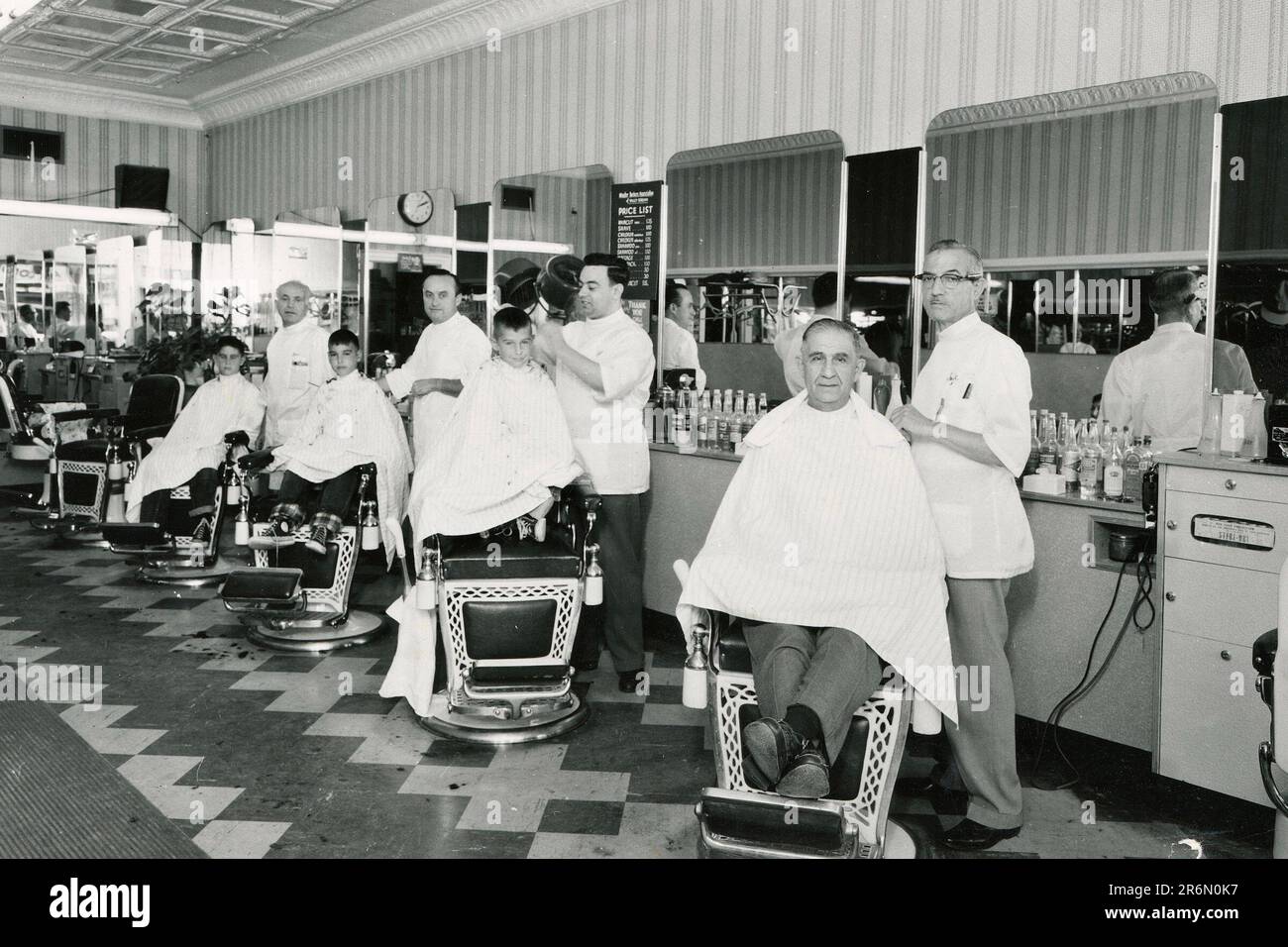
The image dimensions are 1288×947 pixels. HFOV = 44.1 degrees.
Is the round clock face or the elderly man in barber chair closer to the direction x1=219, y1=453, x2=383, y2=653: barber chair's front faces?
the elderly man in barber chair

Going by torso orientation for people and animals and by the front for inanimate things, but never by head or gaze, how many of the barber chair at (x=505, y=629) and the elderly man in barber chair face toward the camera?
2

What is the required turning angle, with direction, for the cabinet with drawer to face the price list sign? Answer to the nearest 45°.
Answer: approximately 90° to its right

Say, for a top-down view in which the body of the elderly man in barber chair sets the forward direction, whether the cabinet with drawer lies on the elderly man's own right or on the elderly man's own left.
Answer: on the elderly man's own left

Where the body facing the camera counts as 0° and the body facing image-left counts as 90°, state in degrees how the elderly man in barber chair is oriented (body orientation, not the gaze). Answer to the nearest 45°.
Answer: approximately 0°

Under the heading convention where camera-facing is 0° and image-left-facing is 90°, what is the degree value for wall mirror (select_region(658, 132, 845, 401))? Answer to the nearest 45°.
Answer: approximately 45°

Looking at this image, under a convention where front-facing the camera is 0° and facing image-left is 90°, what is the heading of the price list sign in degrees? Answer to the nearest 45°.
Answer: approximately 45°

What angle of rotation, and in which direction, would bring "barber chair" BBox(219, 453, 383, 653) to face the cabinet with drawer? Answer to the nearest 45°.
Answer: approximately 90° to its left

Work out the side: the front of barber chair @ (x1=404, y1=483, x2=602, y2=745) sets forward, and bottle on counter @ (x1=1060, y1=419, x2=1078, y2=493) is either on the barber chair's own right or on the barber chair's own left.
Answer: on the barber chair's own left
